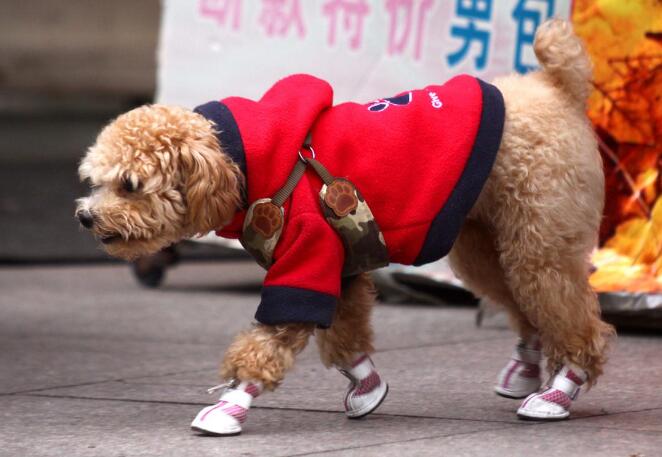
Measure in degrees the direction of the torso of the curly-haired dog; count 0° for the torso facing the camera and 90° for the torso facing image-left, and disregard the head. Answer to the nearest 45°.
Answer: approximately 90°

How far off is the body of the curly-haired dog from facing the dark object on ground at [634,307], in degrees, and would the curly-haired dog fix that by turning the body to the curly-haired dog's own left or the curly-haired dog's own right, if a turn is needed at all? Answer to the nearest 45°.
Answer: approximately 135° to the curly-haired dog's own right

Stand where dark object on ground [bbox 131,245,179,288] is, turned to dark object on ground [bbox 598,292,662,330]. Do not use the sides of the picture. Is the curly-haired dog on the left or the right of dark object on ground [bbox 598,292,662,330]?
right
